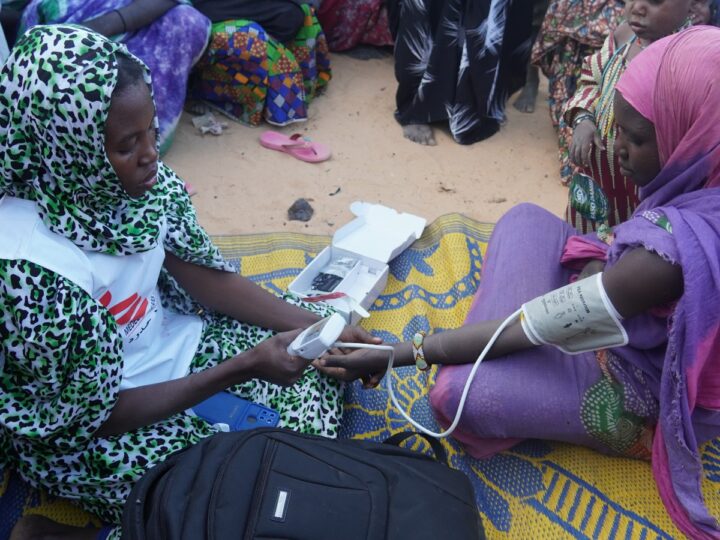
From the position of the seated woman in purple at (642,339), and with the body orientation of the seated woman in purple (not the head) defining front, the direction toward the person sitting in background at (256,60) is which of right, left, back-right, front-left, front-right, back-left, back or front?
front-right

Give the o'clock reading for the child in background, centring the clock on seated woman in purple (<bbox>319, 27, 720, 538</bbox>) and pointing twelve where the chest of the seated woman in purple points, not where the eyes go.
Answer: The child in background is roughly at 3 o'clock from the seated woman in purple.

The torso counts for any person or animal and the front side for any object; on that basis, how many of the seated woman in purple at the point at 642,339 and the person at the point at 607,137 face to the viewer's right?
0

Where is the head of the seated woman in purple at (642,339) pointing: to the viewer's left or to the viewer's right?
to the viewer's left

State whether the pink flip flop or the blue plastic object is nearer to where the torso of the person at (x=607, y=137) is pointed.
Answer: the blue plastic object

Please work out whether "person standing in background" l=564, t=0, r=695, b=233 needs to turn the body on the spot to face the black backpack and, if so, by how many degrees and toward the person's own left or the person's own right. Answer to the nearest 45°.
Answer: approximately 45° to the person's own left

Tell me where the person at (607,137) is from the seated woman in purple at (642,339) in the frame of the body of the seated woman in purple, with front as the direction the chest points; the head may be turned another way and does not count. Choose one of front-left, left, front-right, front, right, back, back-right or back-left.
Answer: right

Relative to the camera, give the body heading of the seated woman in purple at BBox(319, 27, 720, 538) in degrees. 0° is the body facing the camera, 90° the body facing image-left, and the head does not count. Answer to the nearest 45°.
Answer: approximately 90°
